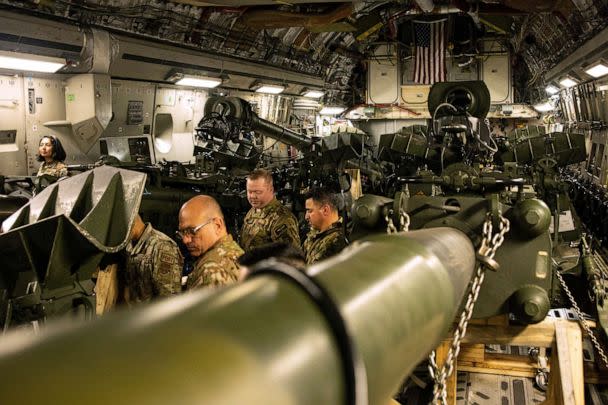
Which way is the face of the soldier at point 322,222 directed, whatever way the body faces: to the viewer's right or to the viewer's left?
to the viewer's left

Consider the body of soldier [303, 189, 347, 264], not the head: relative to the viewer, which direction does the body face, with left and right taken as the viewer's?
facing to the left of the viewer

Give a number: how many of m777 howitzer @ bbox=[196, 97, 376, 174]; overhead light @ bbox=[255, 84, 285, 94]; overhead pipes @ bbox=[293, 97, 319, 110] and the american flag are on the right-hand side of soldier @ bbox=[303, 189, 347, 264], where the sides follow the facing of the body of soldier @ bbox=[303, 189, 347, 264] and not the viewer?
4

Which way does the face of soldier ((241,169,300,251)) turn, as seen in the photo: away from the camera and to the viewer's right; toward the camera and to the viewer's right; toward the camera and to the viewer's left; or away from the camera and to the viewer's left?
toward the camera and to the viewer's left

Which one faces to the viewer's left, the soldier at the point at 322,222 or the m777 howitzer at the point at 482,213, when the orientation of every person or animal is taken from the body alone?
the soldier

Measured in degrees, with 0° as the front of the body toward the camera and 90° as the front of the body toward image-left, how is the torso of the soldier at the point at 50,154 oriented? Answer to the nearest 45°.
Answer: approximately 45°
